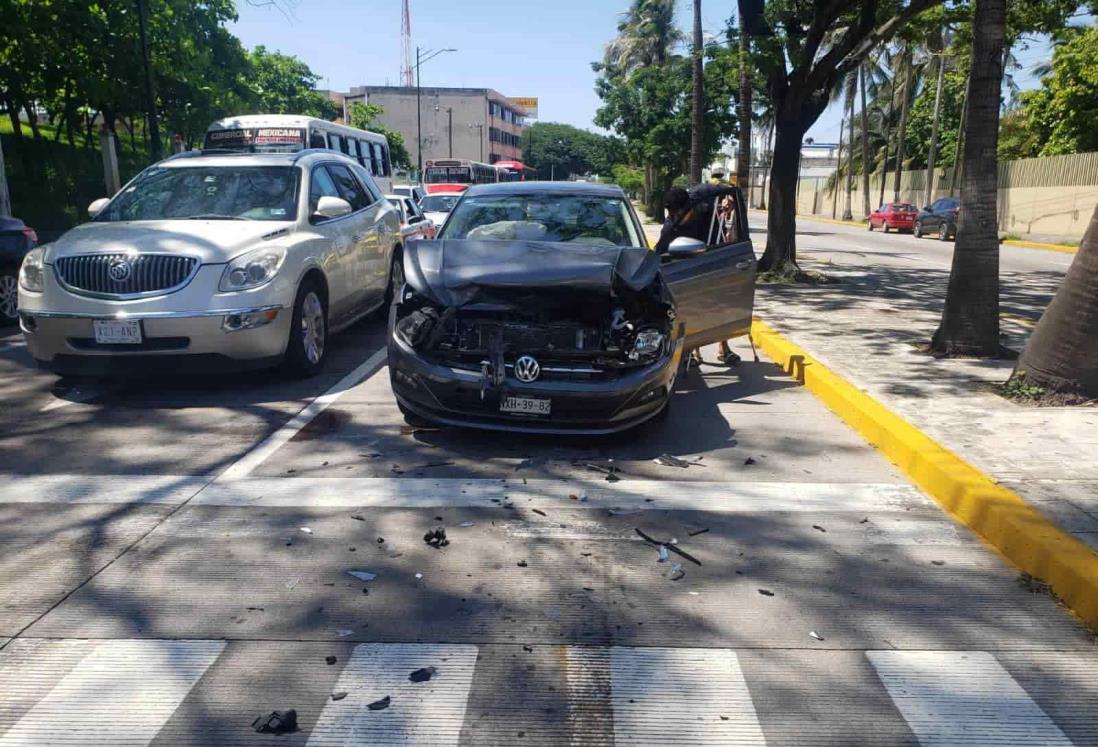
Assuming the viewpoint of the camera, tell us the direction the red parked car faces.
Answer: facing away from the viewer and to the left of the viewer

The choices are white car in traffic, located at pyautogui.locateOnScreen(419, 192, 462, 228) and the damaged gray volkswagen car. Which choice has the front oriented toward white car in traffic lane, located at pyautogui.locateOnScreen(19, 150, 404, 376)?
white car in traffic, located at pyautogui.locateOnScreen(419, 192, 462, 228)

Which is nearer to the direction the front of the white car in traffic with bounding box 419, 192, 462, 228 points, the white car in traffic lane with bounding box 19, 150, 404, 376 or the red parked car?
the white car in traffic lane

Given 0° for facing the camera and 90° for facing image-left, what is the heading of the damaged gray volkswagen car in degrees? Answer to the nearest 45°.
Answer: approximately 0°

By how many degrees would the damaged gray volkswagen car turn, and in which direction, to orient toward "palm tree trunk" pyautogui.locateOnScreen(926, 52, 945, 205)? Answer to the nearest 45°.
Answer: approximately 135° to its left

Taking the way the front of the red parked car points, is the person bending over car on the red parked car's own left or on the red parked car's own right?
on the red parked car's own left

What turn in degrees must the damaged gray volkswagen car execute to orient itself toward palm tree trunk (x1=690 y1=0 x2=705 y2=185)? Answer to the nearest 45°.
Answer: approximately 180°

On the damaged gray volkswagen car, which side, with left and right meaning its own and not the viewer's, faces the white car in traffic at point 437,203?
back
